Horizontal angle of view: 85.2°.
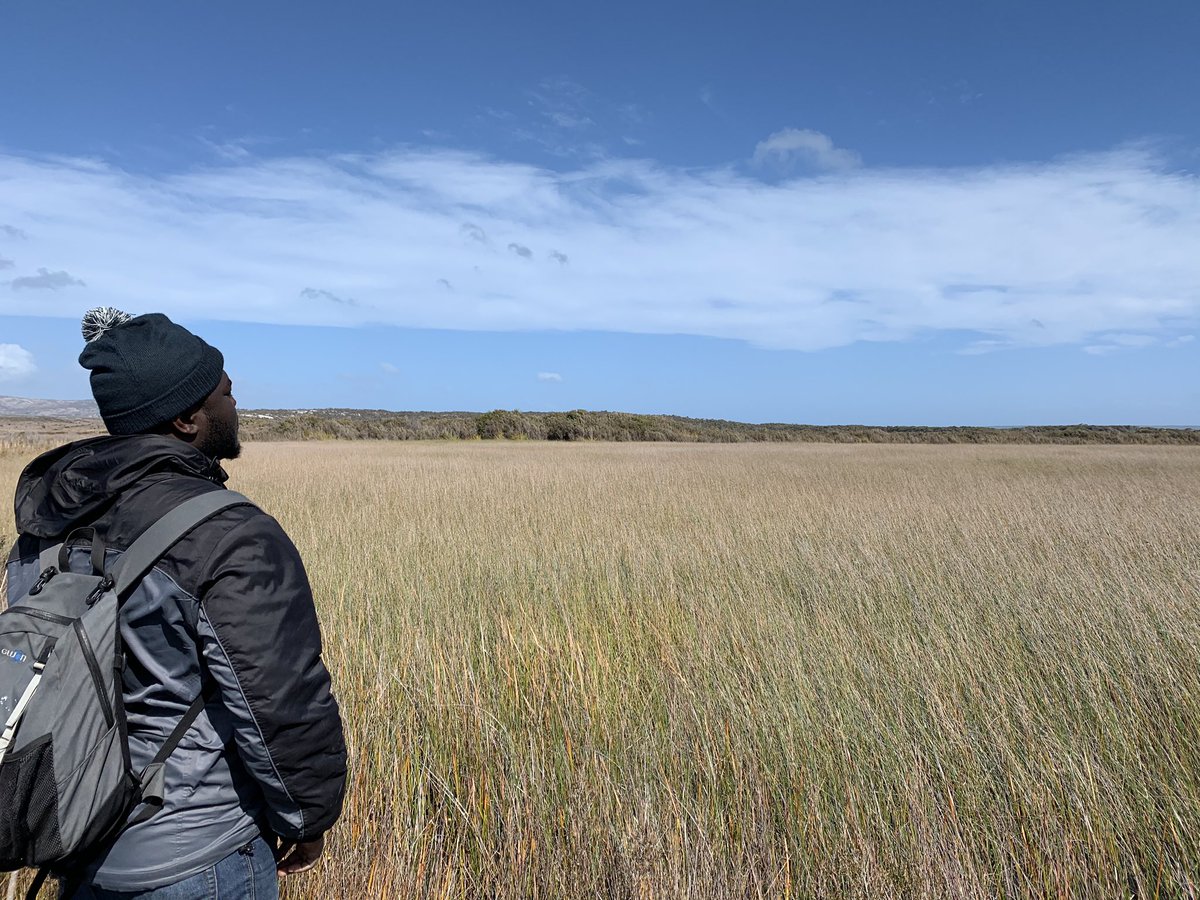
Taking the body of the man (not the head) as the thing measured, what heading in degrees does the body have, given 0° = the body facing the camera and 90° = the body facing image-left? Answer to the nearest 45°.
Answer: approximately 225°

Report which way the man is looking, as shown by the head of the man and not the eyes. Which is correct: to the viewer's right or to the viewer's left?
to the viewer's right
